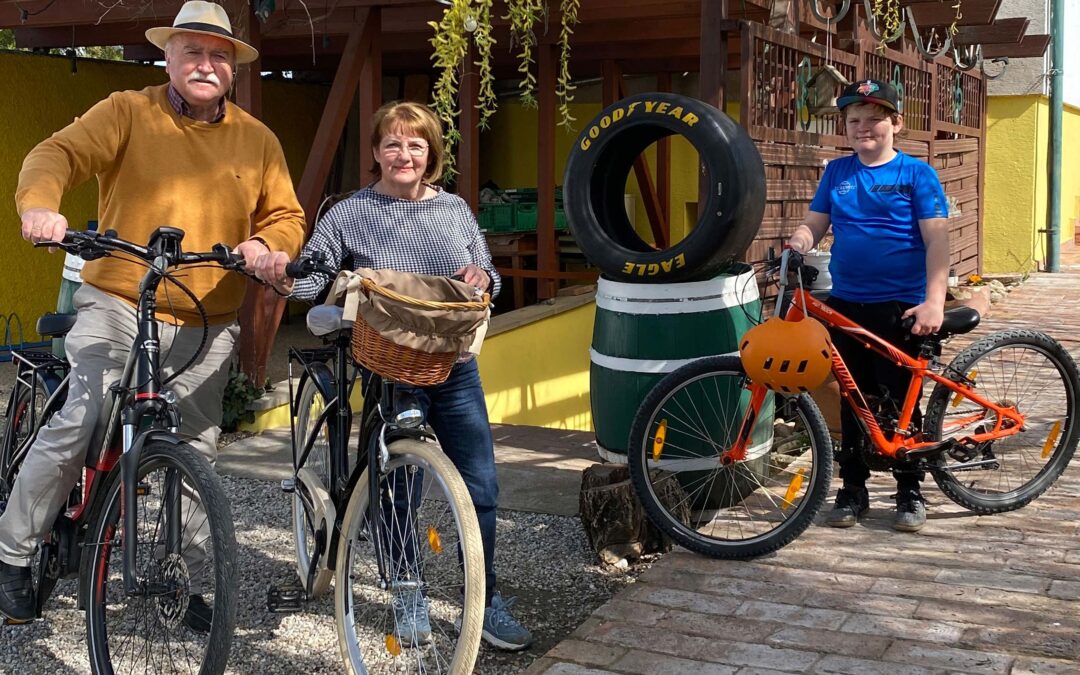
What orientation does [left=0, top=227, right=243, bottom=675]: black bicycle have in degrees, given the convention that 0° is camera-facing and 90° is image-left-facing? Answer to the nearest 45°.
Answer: approximately 315°

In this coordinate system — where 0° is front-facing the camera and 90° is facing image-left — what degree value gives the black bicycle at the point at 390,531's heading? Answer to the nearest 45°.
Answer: approximately 315°

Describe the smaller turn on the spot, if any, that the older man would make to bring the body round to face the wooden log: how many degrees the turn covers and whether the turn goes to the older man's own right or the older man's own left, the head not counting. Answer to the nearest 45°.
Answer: approximately 90° to the older man's own left

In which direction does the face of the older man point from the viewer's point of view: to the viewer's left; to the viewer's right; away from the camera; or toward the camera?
toward the camera

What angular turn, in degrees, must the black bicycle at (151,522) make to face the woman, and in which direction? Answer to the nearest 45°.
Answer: approximately 45° to its left

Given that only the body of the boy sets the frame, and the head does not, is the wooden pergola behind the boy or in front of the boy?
behind

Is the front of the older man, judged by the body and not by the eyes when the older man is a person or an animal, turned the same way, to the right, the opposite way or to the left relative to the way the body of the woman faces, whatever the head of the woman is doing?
the same way

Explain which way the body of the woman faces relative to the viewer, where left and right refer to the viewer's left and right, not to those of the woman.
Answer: facing the viewer

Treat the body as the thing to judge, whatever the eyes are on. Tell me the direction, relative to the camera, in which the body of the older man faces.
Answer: toward the camera

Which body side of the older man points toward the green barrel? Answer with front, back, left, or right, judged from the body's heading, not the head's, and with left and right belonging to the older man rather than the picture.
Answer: left

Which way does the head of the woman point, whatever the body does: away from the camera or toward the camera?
toward the camera
